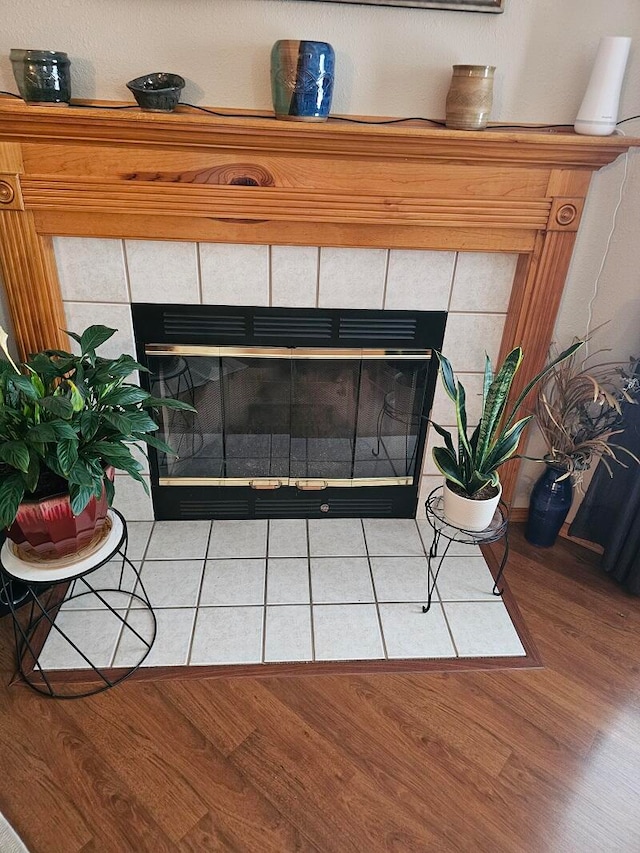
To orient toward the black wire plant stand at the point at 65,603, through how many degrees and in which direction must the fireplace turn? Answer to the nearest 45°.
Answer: approximately 45° to its right

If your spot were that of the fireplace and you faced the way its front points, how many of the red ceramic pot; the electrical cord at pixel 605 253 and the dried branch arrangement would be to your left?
2

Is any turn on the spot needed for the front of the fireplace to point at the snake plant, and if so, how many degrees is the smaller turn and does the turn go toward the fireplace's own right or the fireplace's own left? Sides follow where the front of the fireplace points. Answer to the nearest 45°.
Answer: approximately 45° to the fireplace's own left

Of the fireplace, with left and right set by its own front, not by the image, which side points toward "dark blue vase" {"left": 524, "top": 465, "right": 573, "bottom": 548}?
left

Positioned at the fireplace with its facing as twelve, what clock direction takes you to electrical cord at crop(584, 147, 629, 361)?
The electrical cord is roughly at 9 o'clock from the fireplace.

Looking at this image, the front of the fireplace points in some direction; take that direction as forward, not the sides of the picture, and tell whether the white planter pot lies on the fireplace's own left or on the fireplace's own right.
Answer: on the fireplace's own left

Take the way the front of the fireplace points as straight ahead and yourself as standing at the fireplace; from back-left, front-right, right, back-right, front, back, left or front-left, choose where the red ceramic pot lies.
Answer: front-right

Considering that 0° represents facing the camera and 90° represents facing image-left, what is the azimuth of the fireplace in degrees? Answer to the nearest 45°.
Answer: approximately 0°

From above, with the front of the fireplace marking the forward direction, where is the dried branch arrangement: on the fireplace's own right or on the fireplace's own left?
on the fireplace's own left

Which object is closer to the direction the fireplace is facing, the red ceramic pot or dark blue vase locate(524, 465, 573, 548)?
the red ceramic pot
